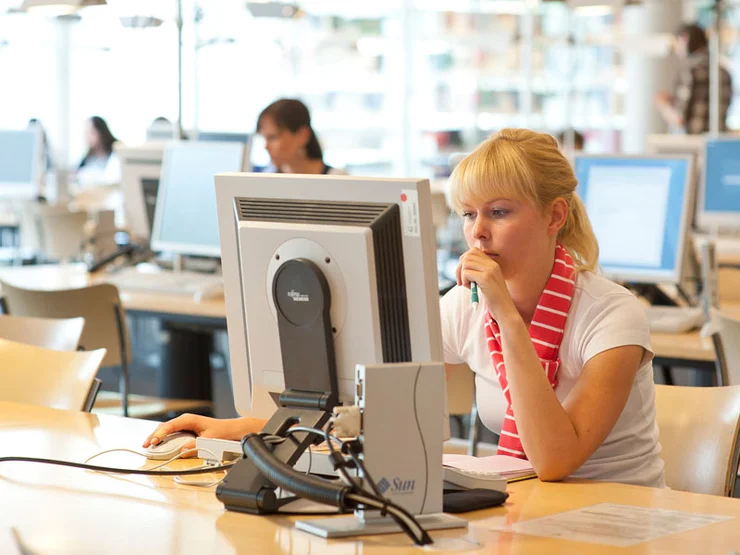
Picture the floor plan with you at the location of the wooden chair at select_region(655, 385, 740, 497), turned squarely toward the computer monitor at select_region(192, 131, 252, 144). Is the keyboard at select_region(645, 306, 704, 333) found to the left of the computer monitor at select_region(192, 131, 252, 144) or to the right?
right

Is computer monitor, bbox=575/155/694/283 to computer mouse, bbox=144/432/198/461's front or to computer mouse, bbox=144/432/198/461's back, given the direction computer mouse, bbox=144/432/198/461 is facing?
to the back

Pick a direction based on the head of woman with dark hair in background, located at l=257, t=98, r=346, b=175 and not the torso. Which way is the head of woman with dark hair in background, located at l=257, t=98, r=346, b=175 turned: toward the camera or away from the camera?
toward the camera

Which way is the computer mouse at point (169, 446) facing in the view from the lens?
facing the viewer and to the left of the viewer

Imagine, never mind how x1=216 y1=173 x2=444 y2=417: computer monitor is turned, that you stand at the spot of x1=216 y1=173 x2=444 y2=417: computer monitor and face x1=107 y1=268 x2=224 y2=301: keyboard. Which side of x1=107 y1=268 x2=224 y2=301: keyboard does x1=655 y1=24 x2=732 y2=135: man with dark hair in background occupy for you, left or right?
right

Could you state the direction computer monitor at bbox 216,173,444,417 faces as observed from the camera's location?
facing away from the viewer and to the right of the viewer

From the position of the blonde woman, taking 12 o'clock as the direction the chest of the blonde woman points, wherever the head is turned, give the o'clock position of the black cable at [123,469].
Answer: The black cable is roughly at 1 o'clock from the blonde woman.

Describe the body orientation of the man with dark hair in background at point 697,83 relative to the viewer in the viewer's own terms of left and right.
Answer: facing to the left of the viewer

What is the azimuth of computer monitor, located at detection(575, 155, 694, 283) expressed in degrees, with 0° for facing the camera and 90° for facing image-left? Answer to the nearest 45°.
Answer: approximately 45°

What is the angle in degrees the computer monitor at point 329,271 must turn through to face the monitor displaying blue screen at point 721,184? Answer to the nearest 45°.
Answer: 0° — it already faces it
